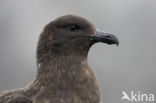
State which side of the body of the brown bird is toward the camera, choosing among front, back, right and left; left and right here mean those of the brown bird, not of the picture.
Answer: right
